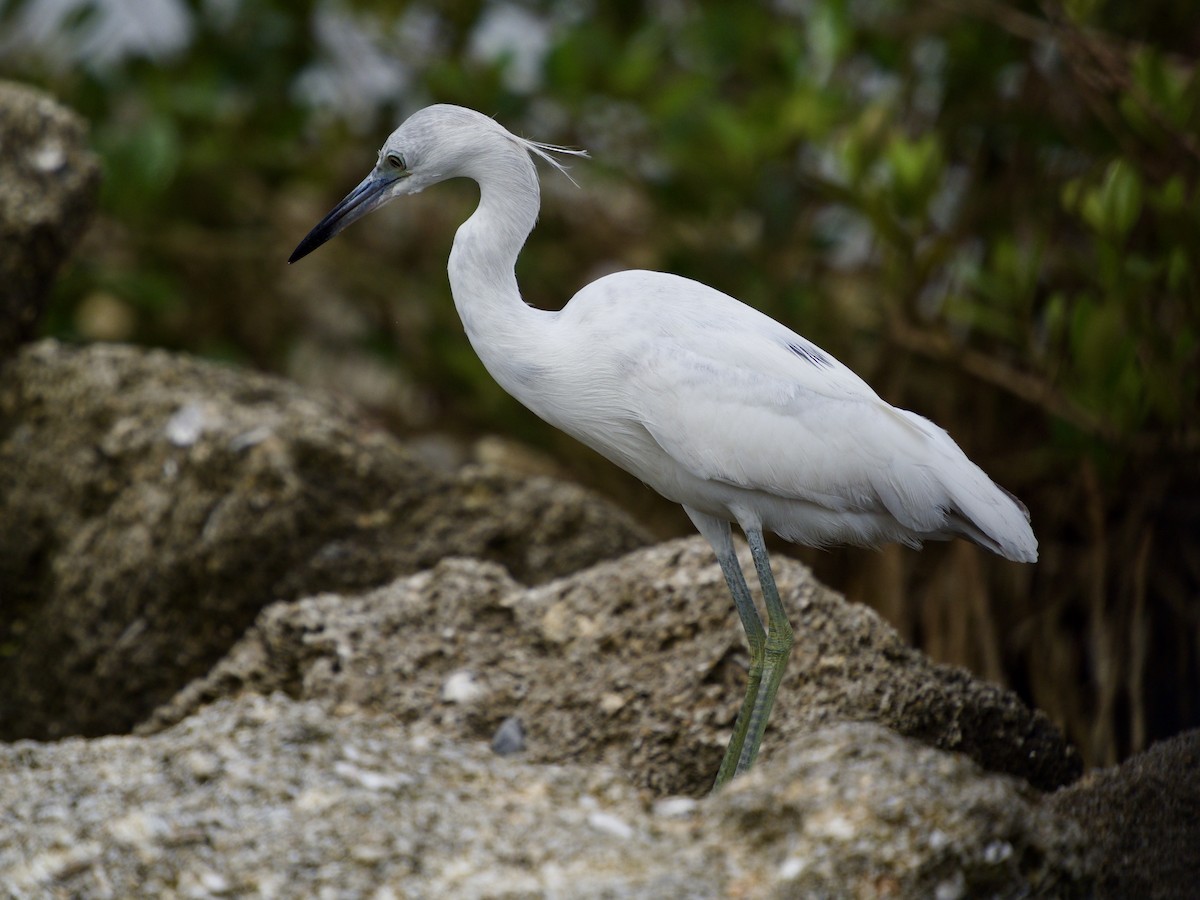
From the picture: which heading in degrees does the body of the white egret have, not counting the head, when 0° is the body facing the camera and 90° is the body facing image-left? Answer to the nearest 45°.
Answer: approximately 90°

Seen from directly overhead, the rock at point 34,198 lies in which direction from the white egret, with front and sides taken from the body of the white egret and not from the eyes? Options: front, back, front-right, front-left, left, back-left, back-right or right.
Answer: front-right

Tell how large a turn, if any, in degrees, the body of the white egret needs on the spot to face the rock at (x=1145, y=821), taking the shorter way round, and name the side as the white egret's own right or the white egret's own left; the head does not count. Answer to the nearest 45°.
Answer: approximately 135° to the white egret's own left

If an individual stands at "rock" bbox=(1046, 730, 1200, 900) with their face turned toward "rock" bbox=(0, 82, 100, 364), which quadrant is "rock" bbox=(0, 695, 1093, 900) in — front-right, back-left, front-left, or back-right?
front-left

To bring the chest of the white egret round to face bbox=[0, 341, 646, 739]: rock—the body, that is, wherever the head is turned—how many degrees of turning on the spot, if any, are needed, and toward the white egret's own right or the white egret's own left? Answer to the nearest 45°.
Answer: approximately 45° to the white egret's own right

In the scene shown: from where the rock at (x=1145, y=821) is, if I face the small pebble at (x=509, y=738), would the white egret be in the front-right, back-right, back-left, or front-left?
front-right
